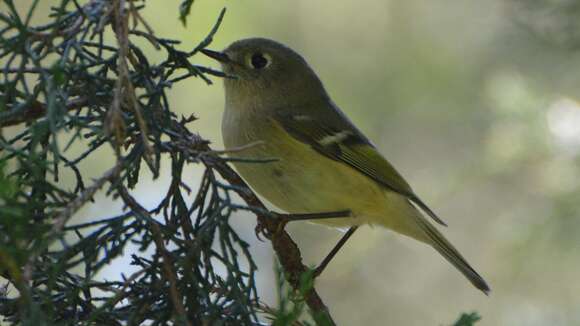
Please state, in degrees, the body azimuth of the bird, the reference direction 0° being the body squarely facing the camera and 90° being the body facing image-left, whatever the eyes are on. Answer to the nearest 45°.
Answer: approximately 90°
